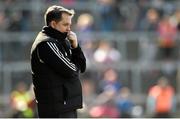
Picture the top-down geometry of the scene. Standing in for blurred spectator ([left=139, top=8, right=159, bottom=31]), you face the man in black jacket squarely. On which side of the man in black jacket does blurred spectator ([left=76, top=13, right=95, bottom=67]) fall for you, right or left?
right

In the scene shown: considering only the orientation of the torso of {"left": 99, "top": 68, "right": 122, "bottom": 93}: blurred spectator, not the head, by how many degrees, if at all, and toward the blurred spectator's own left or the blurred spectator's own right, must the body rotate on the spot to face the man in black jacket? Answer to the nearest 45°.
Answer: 0° — they already face them

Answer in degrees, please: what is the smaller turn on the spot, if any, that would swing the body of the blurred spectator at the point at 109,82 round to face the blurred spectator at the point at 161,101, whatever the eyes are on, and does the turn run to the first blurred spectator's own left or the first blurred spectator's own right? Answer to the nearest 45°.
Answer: approximately 90° to the first blurred spectator's own left

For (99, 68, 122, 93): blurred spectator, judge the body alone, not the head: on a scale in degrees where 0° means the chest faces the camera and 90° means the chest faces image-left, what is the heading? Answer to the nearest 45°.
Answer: approximately 0°
